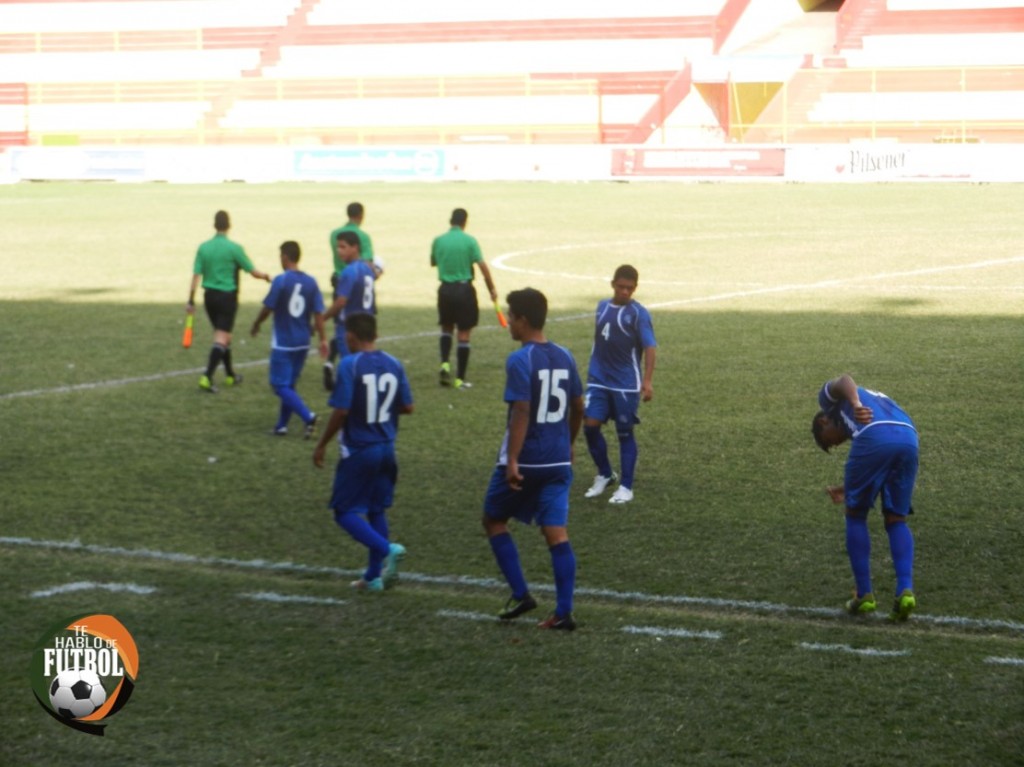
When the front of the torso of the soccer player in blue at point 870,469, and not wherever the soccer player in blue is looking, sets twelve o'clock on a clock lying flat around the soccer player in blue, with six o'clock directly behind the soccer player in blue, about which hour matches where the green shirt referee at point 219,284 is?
The green shirt referee is roughly at 12 o'clock from the soccer player in blue.

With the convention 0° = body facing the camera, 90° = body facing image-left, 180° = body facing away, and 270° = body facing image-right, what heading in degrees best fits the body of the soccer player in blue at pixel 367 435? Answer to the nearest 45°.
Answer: approximately 135°

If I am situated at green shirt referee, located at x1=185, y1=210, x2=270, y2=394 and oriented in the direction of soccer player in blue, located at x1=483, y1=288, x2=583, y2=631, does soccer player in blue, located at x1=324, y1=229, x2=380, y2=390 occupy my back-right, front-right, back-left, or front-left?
front-left

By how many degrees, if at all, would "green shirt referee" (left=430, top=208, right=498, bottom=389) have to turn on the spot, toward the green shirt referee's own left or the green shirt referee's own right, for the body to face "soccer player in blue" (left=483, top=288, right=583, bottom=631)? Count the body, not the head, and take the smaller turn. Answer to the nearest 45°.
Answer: approximately 180°

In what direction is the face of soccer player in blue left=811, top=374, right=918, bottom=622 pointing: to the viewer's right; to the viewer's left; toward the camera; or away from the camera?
to the viewer's left

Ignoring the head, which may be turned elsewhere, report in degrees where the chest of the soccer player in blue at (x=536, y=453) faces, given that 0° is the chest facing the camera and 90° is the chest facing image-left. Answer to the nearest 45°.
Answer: approximately 135°

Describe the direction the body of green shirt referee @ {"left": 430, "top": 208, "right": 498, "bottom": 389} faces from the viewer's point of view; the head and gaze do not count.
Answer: away from the camera

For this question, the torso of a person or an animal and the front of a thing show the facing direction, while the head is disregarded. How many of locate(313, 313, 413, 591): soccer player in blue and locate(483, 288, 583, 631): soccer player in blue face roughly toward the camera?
0

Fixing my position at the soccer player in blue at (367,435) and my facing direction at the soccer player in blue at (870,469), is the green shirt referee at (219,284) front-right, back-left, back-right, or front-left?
back-left

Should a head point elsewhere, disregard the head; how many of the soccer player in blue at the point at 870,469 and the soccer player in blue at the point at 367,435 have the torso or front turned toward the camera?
0

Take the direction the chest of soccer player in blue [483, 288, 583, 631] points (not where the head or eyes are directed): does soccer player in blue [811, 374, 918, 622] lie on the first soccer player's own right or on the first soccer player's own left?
on the first soccer player's own right

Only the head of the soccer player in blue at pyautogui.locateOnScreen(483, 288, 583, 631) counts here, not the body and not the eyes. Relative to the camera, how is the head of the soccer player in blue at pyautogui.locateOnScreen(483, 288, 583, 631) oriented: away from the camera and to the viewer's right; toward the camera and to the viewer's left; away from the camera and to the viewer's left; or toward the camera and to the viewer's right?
away from the camera and to the viewer's left

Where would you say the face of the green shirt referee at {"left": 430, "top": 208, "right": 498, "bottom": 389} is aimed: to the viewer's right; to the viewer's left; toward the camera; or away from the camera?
away from the camera

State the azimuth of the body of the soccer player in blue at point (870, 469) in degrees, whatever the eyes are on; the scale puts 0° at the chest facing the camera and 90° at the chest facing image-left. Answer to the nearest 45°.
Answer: approximately 135°

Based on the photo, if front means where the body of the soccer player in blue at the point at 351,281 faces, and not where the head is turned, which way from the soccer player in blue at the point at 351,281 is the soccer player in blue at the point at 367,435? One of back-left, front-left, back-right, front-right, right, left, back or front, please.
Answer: back-left

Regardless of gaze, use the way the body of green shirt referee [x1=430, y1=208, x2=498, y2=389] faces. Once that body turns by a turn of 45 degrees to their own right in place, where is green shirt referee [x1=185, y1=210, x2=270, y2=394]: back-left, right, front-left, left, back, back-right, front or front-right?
back-left

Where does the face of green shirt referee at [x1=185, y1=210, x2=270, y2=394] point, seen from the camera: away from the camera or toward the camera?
away from the camera
